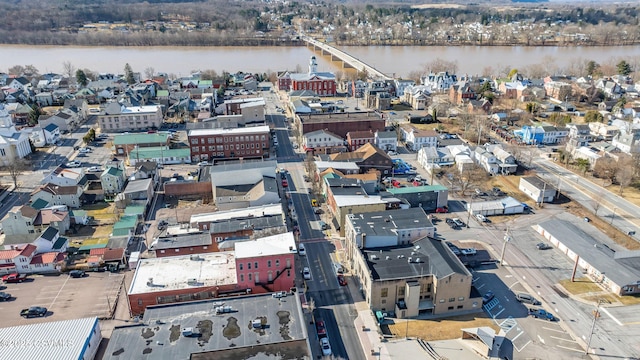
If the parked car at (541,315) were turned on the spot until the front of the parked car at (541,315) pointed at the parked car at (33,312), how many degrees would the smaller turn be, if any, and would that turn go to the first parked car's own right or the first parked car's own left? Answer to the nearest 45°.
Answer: approximately 90° to the first parked car's own right

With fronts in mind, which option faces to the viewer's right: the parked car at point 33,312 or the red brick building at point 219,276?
the red brick building

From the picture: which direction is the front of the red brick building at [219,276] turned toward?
to the viewer's right

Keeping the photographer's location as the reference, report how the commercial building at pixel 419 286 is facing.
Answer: facing to the left of the viewer

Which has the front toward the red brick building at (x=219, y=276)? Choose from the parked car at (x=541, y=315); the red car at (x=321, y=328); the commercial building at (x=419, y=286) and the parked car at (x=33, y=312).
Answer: the commercial building

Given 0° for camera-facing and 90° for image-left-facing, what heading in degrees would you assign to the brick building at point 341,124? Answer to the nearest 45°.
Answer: approximately 90°

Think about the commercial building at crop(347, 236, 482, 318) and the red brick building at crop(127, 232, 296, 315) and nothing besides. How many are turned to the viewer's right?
1

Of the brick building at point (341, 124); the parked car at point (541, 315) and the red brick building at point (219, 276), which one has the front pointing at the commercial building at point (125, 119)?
the brick building
